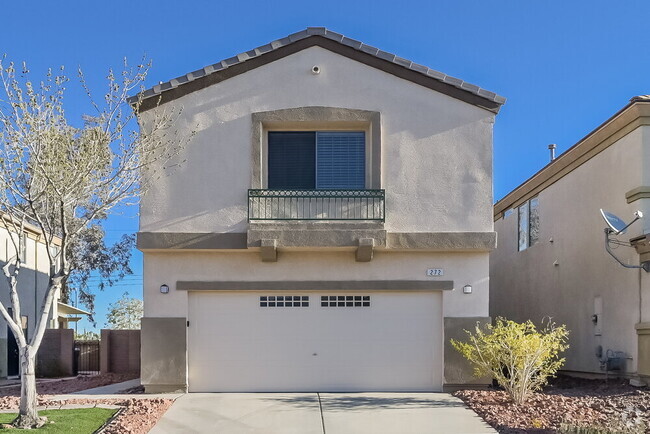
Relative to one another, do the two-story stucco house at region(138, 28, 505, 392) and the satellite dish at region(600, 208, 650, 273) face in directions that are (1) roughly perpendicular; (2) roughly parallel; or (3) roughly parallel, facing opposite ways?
roughly perpendicular

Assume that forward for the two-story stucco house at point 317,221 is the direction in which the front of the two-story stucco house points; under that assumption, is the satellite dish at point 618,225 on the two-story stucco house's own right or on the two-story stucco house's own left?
on the two-story stucco house's own left

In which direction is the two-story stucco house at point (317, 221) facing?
toward the camera

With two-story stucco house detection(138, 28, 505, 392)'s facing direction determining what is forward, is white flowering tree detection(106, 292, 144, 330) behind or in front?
behind
